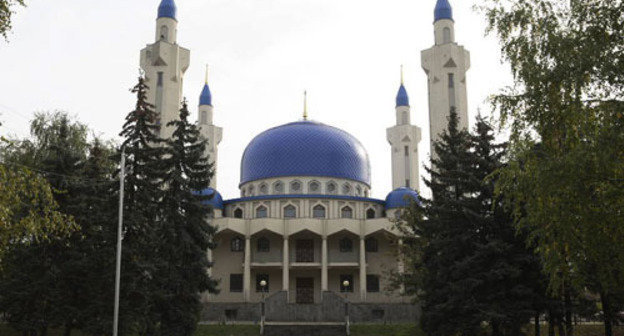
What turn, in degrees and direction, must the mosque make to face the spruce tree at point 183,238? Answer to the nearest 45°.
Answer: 0° — it already faces it

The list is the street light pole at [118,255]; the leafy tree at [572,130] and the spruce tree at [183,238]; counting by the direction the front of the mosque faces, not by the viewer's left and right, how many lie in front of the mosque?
3

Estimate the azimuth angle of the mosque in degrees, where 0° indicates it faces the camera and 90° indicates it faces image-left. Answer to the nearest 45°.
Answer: approximately 0°

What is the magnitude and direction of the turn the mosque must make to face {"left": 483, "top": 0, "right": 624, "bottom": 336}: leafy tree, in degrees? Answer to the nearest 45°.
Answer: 0° — it already faces it

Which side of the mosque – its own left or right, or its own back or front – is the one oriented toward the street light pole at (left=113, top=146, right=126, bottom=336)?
front
